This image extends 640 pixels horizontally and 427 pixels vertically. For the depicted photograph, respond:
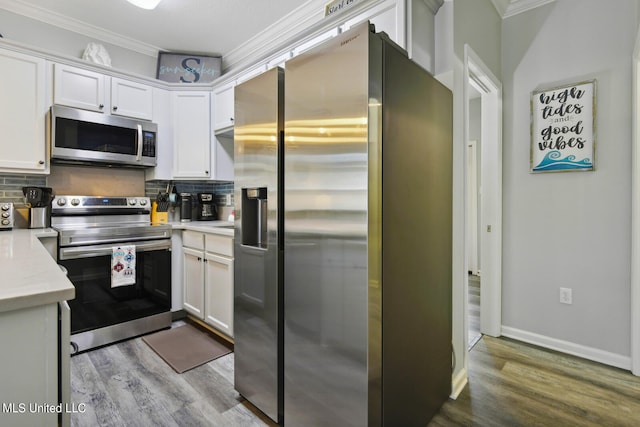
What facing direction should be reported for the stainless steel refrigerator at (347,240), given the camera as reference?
facing the viewer and to the left of the viewer

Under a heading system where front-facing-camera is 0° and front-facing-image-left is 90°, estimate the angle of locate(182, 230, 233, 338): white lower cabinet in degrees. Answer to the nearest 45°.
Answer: approximately 45°

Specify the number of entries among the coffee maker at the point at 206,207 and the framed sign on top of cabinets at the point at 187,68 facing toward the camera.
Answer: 2

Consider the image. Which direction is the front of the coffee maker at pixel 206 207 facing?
toward the camera

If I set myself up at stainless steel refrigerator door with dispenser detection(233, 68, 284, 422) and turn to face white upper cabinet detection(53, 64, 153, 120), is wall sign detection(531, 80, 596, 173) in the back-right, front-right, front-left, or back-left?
back-right

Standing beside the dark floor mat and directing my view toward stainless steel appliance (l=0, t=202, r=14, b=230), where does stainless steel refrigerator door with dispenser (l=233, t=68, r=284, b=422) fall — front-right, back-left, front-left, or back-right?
back-left

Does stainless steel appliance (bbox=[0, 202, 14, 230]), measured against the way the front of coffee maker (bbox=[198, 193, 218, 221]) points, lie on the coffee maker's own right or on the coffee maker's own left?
on the coffee maker's own right
